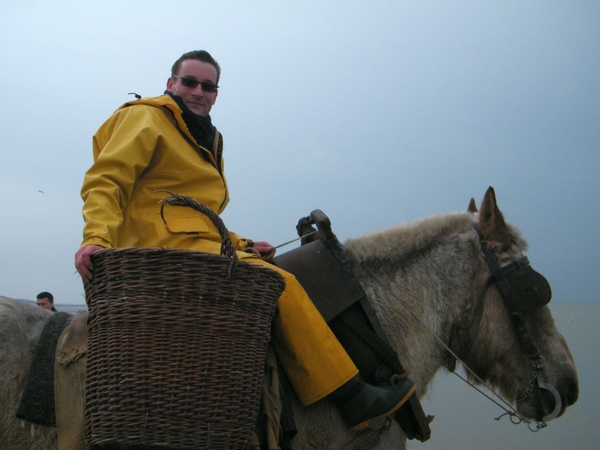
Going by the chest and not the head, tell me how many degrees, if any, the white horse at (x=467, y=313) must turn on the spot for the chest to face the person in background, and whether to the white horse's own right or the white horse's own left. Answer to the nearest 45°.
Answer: approximately 135° to the white horse's own left

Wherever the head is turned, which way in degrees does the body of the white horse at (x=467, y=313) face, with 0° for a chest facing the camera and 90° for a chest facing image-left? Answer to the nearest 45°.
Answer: approximately 270°
